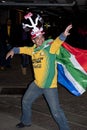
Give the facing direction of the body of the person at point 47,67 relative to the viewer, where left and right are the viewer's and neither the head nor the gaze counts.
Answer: facing the viewer and to the left of the viewer

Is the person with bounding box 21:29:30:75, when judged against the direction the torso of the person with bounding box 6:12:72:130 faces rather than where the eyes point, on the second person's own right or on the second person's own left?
on the second person's own right
